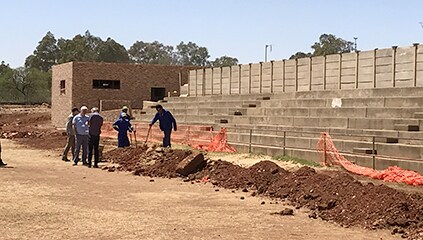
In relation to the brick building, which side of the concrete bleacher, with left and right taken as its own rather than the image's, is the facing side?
right

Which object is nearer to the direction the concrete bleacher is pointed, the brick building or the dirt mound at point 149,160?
the dirt mound

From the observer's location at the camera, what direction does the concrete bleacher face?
facing the viewer and to the left of the viewer

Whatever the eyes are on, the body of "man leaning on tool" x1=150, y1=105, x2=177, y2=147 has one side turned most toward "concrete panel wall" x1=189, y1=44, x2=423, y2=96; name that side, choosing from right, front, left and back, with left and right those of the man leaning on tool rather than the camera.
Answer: back

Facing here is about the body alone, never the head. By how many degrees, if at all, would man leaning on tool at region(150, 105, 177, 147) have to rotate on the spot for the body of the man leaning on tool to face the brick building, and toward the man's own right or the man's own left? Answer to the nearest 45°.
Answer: approximately 135° to the man's own right

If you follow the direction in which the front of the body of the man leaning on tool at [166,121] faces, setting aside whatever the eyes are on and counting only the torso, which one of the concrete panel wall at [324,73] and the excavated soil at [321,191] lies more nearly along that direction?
the excavated soil

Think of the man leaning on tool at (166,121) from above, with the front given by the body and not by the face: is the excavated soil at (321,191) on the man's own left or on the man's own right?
on the man's own left

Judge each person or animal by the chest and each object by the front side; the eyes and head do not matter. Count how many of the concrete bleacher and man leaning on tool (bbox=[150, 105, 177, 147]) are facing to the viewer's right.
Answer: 0

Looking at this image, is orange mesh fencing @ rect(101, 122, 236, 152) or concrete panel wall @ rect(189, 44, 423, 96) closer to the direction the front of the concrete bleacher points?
the orange mesh fencing

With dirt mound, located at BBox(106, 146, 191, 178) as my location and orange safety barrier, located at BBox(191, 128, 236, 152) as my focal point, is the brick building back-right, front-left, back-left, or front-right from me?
front-left

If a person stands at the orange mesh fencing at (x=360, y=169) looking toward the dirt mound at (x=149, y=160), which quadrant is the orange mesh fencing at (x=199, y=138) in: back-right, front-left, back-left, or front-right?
front-right
